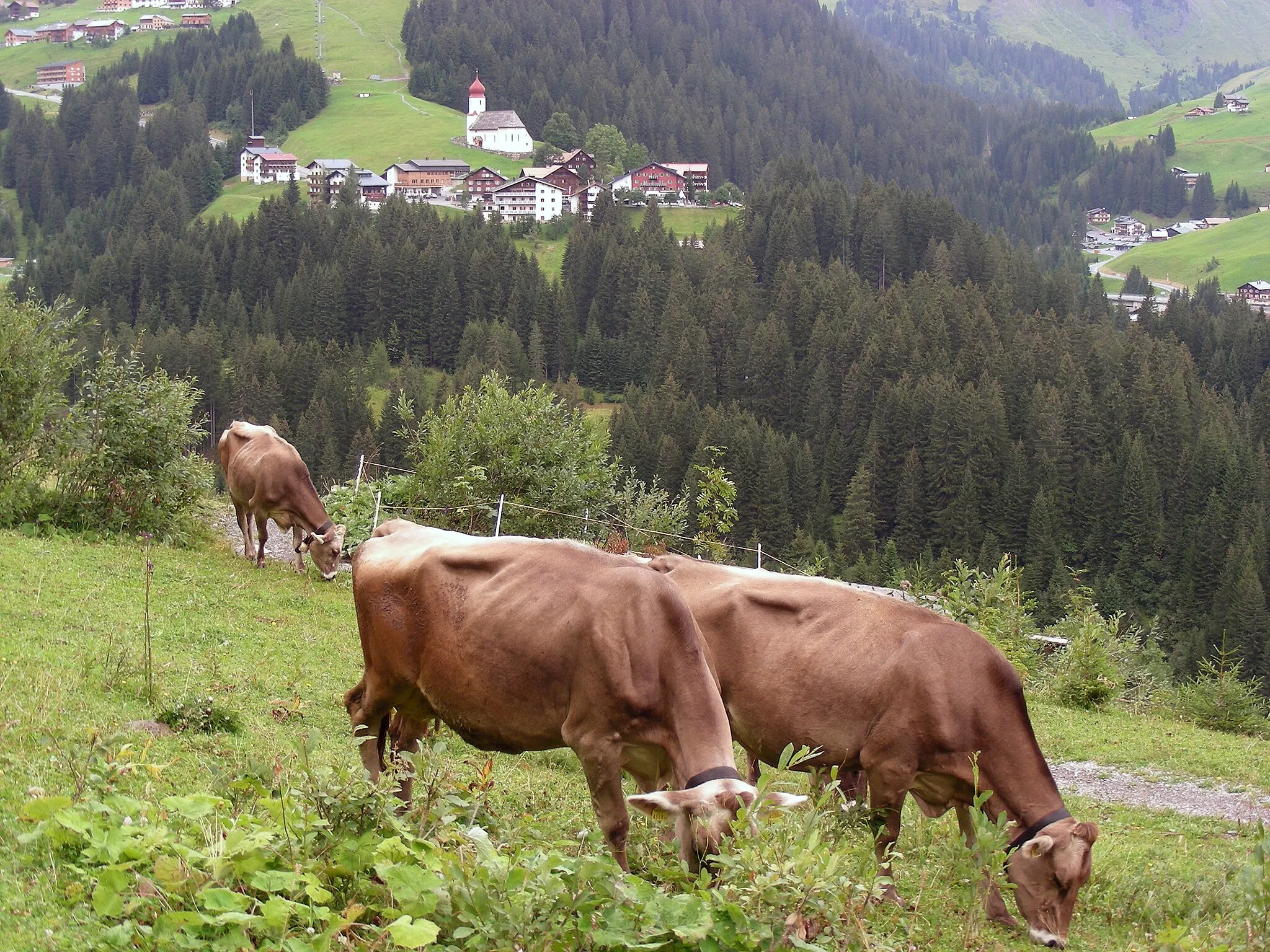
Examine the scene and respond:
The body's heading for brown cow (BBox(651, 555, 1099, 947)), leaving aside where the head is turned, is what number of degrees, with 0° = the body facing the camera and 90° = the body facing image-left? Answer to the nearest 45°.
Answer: approximately 315°

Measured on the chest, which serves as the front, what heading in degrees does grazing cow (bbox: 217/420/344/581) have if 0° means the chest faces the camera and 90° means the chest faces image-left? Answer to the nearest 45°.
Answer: approximately 315°

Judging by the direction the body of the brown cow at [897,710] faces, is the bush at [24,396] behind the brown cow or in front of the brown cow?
behind

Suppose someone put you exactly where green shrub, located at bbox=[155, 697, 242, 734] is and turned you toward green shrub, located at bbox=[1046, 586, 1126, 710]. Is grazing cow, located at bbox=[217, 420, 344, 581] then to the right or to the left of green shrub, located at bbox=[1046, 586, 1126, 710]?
left

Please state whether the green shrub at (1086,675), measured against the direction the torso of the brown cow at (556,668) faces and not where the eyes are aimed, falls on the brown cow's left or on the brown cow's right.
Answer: on the brown cow's left

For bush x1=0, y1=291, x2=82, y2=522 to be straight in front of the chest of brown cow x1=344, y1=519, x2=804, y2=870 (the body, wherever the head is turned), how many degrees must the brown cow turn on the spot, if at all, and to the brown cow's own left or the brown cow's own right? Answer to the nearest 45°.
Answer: approximately 180°
